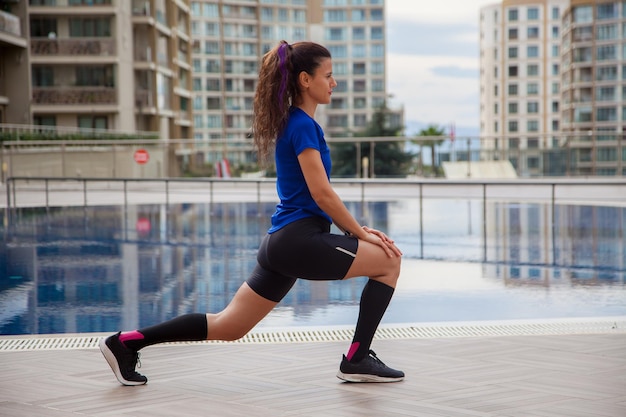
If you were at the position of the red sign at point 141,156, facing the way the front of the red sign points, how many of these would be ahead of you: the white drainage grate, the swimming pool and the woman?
3

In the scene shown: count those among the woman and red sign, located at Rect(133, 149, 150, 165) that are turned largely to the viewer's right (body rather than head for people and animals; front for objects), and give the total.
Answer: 1

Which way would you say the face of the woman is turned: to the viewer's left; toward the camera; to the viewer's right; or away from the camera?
to the viewer's right

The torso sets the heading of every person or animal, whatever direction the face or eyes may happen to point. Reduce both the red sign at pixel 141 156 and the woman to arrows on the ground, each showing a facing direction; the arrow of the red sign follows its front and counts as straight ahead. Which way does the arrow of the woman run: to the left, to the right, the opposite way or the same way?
to the left

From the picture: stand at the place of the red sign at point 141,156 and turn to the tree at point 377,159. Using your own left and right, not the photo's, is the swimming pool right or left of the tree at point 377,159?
right

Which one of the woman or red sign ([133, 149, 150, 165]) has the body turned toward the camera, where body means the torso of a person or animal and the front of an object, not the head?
the red sign

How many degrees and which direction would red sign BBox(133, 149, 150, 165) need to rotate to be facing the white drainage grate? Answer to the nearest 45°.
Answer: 0° — it already faces it

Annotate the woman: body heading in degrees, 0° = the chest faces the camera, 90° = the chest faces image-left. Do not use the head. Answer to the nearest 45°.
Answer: approximately 270°

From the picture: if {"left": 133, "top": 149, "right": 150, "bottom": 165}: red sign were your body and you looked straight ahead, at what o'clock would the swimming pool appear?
The swimming pool is roughly at 12 o'clock from the red sign.

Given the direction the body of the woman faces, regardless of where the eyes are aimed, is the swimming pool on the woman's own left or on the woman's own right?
on the woman's own left

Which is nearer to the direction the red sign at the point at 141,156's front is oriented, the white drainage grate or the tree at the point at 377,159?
the white drainage grate

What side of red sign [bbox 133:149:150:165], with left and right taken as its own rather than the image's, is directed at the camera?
front

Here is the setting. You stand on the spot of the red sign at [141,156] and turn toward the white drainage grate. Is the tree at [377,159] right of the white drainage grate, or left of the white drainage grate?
left
